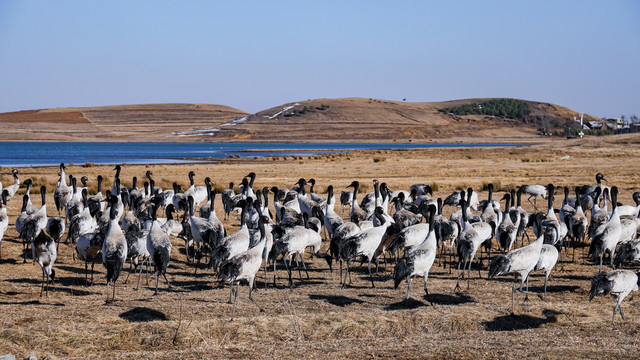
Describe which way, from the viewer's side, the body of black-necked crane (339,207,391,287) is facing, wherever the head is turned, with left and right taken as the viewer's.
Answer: facing to the right of the viewer

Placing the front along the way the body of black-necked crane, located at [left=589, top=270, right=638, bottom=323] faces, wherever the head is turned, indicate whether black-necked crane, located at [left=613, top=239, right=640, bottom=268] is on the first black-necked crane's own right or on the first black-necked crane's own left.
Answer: on the first black-necked crane's own left

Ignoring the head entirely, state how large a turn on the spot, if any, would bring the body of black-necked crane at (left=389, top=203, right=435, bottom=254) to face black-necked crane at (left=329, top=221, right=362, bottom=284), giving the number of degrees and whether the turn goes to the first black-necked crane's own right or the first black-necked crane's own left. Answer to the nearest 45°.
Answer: approximately 180°

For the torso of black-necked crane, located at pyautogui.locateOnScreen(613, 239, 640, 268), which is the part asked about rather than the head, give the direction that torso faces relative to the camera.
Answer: to the viewer's right

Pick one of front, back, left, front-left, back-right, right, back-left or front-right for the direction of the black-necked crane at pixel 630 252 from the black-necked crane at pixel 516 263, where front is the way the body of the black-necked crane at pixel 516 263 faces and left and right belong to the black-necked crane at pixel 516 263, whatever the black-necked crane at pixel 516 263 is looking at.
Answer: front-left

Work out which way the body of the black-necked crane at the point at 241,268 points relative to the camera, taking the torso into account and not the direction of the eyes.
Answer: to the viewer's right
